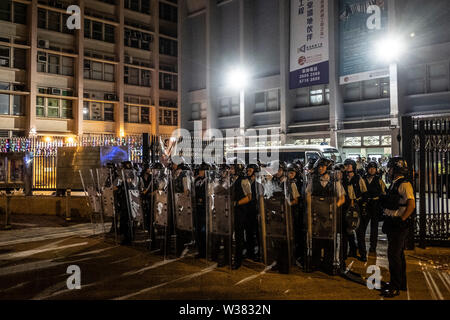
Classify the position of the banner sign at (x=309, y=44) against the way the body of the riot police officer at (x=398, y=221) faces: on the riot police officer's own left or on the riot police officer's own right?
on the riot police officer's own right

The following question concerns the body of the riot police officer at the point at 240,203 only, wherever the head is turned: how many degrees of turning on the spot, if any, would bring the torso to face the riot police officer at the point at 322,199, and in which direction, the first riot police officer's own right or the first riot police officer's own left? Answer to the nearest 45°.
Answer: approximately 135° to the first riot police officer's own left

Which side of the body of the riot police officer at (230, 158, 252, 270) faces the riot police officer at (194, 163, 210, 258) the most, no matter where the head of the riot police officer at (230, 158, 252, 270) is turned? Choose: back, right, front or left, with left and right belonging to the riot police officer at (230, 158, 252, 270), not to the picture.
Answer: right

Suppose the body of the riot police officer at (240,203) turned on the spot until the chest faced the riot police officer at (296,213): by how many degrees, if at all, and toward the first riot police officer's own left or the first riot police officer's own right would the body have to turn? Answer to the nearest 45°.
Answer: approximately 135° to the first riot police officer's own left

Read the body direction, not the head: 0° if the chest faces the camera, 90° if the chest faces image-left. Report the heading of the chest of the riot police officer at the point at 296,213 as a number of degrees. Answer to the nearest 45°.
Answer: approximately 45°

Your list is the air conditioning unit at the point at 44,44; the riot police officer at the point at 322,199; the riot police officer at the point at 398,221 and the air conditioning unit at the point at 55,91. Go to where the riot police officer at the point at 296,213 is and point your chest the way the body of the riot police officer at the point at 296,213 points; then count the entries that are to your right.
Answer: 2

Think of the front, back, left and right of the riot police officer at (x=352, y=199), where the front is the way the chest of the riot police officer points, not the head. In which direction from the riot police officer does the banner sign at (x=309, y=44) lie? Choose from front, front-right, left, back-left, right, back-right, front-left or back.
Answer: back-right
